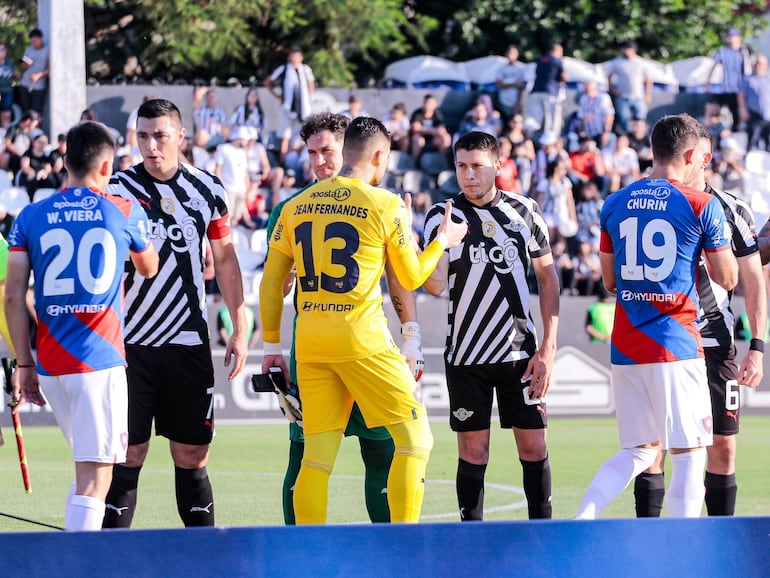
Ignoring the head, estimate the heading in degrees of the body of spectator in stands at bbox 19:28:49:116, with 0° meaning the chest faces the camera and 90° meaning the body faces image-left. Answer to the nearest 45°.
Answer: approximately 0°

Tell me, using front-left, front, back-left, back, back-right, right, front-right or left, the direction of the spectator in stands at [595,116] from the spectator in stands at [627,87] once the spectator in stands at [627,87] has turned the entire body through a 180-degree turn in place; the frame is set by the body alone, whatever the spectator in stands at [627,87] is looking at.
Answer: back-left

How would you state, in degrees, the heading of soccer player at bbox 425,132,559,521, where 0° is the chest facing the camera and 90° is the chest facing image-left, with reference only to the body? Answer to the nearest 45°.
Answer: approximately 0°

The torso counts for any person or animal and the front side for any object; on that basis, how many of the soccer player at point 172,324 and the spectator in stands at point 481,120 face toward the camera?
2

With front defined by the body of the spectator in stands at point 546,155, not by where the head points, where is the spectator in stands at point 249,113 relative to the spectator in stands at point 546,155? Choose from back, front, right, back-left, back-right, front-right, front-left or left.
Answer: right

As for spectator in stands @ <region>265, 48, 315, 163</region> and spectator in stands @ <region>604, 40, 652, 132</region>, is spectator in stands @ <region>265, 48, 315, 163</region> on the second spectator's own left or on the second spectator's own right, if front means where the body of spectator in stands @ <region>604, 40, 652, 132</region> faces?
on the second spectator's own right

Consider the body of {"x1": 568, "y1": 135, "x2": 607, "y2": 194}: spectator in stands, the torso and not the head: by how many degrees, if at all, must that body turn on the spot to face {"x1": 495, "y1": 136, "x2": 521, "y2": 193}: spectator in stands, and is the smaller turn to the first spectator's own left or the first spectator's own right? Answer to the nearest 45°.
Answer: approximately 45° to the first spectator's own right

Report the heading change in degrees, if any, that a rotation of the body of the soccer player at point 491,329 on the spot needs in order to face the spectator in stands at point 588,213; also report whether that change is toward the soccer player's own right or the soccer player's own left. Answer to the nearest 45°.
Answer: approximately 180°

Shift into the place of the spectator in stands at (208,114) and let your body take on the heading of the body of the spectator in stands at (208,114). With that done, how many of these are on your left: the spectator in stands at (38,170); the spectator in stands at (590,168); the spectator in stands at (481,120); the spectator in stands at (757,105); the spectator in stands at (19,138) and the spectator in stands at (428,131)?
4

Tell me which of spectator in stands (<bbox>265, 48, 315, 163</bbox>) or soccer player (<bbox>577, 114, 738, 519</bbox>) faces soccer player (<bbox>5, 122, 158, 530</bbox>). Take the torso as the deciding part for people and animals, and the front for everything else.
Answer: the spectator in stands
